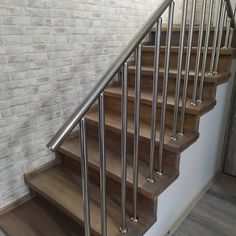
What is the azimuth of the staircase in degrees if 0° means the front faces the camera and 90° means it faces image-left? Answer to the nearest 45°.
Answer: approximately 45°
